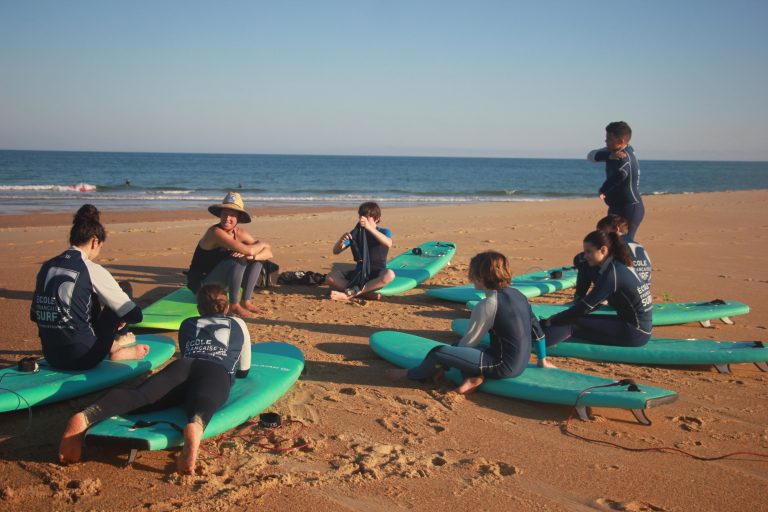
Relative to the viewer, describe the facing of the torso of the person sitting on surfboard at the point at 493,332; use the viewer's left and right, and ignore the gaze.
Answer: facing away from the viewer and to the left of the viewer

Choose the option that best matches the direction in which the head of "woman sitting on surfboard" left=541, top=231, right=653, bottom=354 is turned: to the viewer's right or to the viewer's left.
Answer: to the viewer's left

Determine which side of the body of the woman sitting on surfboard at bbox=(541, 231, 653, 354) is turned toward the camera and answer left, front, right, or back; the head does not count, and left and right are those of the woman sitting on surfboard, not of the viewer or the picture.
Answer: left

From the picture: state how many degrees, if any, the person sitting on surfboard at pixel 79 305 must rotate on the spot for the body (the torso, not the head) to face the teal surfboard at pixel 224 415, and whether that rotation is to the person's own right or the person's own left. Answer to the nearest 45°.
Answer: approximately 90° to the person's own right

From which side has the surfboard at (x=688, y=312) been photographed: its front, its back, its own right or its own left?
left

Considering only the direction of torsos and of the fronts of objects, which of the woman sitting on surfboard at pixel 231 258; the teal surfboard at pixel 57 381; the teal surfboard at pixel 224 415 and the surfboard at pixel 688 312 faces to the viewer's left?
the surfboard

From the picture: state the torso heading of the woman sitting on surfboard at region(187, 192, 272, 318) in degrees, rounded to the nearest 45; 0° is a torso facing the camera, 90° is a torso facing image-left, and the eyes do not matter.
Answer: approximately 315°

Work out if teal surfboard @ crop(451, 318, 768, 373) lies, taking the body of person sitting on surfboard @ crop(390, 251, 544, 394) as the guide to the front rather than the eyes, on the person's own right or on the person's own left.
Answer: on the person's own right

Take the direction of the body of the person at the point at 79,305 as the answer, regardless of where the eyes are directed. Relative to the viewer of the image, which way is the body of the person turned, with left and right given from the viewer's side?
facing away from the viewer and to the right of the viewer

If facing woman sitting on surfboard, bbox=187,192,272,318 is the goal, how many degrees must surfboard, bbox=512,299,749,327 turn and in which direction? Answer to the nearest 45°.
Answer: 0° — it already faces them

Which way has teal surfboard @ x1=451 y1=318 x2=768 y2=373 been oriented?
to the viewer's left

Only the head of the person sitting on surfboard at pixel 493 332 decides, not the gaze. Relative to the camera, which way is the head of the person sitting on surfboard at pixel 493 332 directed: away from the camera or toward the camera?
away from the camera
